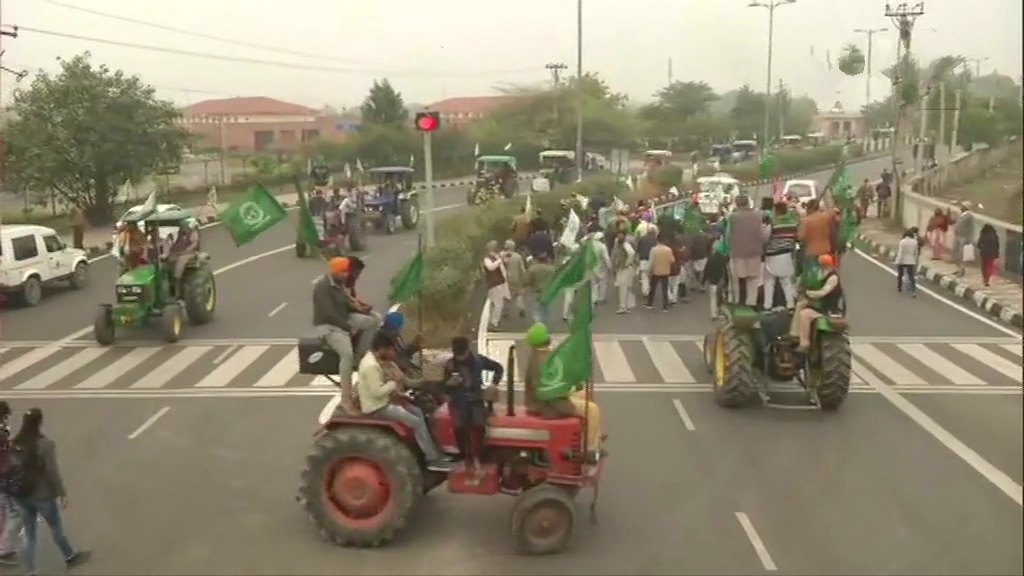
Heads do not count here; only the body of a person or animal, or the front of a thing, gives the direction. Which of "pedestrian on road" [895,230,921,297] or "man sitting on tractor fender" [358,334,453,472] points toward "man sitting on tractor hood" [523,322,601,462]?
"man sitting on tractor fender" [358,334,453,472]

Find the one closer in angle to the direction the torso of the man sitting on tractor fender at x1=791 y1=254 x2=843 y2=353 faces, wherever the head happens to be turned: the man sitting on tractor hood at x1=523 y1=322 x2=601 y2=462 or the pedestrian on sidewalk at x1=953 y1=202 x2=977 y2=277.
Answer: the man sitting on tractor hood

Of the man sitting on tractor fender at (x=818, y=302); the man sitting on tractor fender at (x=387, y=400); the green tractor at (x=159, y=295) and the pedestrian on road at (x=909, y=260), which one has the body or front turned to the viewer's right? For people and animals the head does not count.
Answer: the man sitting on tractor fender at (x=387, y=400)

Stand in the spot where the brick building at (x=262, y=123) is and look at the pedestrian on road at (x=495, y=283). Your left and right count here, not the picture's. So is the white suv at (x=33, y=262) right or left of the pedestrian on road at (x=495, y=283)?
right

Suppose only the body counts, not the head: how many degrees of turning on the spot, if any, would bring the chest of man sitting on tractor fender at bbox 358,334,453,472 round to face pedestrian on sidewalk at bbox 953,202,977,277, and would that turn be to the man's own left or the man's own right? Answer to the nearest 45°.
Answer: approximately 45° to the man's own left

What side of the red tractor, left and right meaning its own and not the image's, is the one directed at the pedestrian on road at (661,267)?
left

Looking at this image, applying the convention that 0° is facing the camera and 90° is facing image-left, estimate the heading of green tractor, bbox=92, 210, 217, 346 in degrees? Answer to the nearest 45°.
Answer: approximately 45°
